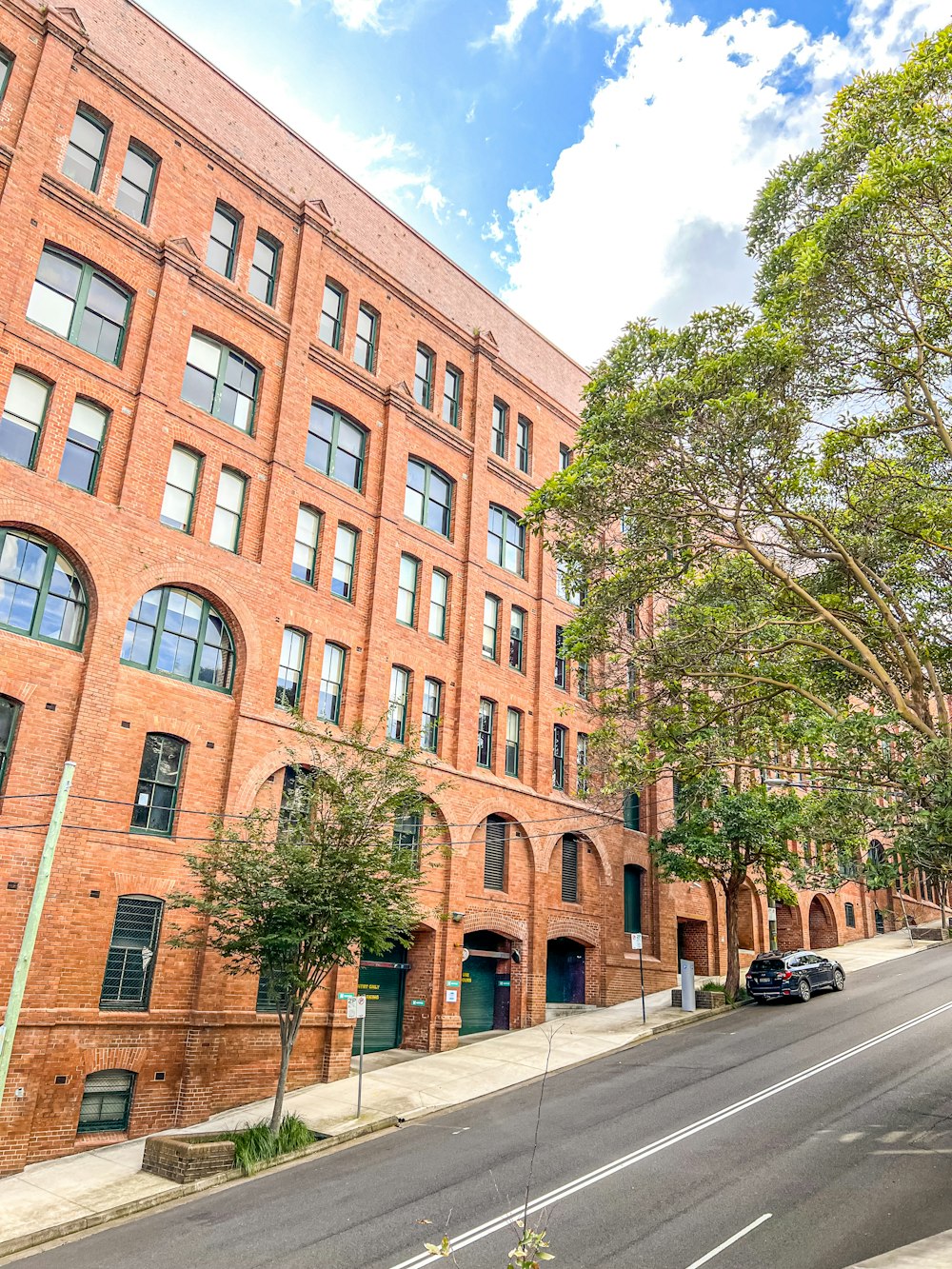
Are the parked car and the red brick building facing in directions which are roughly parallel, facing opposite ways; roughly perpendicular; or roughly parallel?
roughly perpendicular

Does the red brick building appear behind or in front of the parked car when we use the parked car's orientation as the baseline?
behind

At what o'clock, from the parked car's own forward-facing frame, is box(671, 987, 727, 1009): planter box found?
The planter box is roughly at 7 o'clock from the parked car.

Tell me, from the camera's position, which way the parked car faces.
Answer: facing away from the viewer and to the right of the viewer

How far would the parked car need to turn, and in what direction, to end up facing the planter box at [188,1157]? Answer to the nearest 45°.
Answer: approximately 180°

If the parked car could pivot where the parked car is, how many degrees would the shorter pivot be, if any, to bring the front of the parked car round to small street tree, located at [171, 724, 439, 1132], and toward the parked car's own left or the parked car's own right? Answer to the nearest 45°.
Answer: approximately 180°

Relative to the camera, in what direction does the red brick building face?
facing the viewer and to the right of the viewer

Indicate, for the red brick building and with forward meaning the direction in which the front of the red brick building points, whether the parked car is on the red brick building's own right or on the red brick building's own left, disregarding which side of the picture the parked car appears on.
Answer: on the red brick building's own left

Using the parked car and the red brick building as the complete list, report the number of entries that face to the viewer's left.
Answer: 0

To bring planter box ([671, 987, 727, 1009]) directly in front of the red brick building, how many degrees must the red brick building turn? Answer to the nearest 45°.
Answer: approximately 90° to its left
